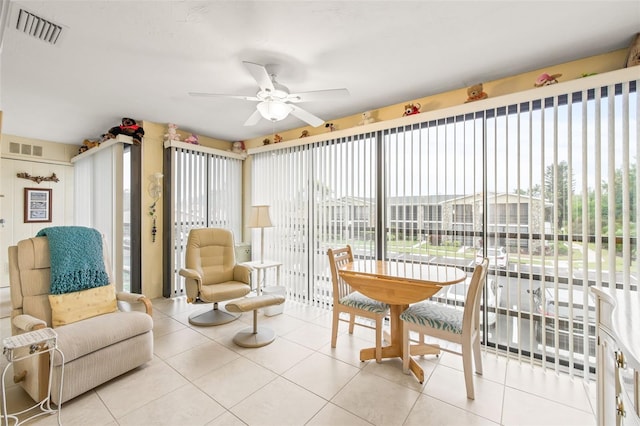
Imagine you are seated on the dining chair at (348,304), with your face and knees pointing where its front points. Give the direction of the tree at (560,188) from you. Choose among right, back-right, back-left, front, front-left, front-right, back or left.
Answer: front-left

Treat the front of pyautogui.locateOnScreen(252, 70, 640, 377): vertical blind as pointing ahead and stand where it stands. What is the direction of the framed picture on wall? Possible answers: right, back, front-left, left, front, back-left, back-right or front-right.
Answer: front-right

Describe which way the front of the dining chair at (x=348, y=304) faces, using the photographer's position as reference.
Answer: facing the viewer and to the right of the viewer

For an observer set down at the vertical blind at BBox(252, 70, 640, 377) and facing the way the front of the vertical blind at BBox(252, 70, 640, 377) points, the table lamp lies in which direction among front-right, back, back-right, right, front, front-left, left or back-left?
front-right

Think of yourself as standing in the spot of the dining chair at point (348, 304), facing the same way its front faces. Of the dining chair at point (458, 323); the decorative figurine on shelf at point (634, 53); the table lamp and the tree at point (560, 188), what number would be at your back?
1
